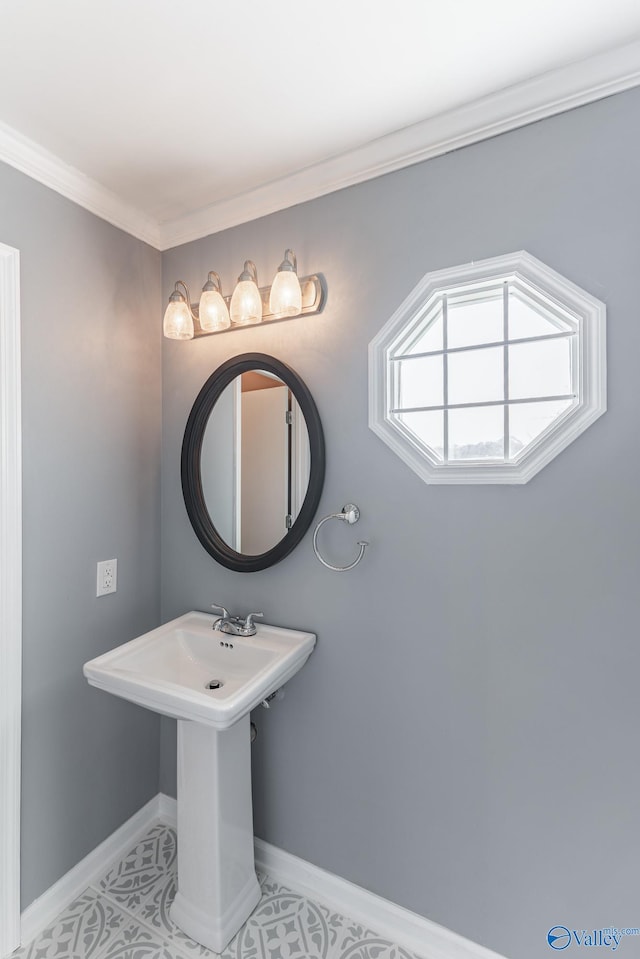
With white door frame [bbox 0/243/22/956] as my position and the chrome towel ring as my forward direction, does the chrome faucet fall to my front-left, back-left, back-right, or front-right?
front-left

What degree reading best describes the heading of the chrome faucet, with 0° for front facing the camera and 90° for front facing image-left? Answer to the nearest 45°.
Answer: approximately 45°

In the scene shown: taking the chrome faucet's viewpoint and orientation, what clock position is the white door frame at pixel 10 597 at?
The white door frame is roughly at 1 o'clock from the chrome faucet.

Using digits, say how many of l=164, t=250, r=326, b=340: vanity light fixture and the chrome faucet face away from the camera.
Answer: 0

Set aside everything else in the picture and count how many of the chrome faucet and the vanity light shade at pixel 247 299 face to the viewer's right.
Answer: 0

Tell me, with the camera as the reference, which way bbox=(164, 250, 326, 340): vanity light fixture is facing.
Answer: facing the viewer and to the left of the viewer
